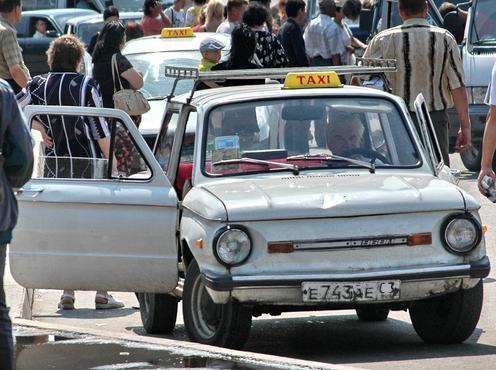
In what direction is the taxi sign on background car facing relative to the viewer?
toward the camera

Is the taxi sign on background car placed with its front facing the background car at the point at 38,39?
no

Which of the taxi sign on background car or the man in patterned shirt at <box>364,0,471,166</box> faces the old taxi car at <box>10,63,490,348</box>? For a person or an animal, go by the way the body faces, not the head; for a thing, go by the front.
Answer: the taxi sign on background car

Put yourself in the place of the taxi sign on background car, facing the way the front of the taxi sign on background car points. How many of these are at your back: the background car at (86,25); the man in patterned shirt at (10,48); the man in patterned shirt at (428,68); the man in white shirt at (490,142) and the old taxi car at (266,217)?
1

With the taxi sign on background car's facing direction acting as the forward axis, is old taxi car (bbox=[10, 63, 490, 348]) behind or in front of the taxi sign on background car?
in front

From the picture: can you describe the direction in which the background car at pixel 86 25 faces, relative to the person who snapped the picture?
facing the viewer and to the left of the viewer
